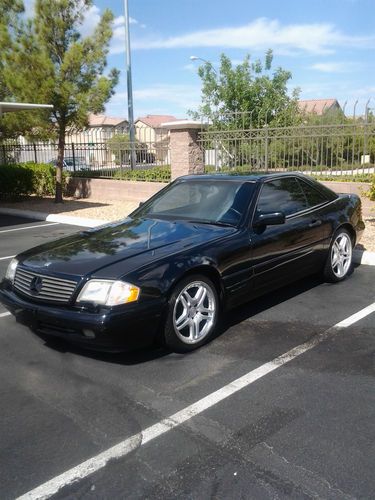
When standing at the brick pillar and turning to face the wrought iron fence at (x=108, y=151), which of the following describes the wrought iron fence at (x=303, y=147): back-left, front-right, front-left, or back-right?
back-right

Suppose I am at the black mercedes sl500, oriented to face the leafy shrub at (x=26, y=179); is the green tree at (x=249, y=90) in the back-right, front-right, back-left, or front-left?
front-right

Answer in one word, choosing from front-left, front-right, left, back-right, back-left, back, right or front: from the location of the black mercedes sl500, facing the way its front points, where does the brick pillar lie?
back-right

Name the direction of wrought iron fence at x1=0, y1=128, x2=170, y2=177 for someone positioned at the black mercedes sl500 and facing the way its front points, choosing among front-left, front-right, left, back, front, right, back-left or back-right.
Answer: back-right

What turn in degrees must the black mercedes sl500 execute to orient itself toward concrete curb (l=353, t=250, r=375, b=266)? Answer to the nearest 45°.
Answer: approximately 180°

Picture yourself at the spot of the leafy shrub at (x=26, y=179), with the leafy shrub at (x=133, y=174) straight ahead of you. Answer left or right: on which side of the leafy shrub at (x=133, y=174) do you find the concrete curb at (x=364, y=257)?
right

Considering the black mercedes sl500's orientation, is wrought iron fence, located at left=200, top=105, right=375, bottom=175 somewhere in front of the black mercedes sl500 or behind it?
behind

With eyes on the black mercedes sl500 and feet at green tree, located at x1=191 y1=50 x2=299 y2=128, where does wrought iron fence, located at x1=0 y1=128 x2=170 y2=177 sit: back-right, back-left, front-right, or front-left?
front-right

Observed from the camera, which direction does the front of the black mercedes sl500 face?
facing the viewer and to the left of the viewer

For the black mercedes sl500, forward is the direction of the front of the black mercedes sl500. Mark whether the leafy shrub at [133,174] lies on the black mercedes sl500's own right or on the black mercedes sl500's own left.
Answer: on the black mercedes sl500's own right

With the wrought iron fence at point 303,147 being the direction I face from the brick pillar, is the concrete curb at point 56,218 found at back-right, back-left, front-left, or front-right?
back-right
